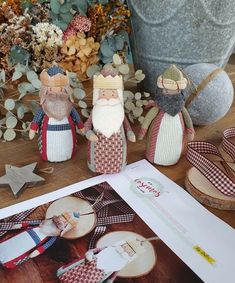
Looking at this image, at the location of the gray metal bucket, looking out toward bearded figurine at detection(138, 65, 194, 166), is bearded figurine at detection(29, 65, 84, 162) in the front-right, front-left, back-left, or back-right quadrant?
front-right

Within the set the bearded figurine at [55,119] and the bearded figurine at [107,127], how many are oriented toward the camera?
2

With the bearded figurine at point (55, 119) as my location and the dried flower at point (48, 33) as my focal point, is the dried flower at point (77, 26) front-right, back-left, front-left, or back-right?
front-right

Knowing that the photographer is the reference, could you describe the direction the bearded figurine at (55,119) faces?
facing the viewer

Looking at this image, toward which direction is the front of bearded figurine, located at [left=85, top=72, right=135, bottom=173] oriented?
toward the camera

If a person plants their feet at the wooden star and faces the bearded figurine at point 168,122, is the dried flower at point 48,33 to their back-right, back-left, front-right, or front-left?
front-left
